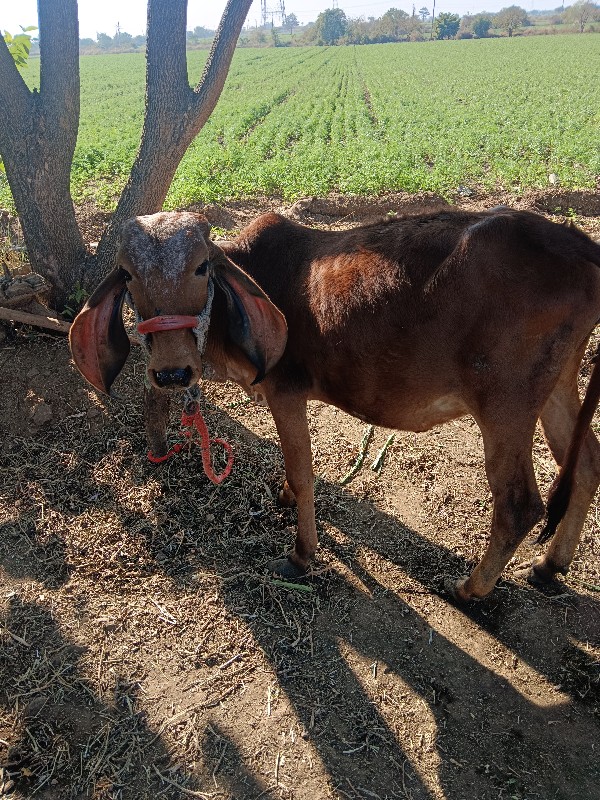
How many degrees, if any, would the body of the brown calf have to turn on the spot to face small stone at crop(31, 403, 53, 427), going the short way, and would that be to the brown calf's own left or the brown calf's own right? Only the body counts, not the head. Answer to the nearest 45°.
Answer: approximately 45° to the brown calf's own right

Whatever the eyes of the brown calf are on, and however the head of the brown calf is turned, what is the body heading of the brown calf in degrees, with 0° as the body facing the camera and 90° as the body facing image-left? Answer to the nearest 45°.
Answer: approximately 90°

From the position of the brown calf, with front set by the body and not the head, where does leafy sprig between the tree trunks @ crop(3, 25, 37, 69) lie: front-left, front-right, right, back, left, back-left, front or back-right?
front-right

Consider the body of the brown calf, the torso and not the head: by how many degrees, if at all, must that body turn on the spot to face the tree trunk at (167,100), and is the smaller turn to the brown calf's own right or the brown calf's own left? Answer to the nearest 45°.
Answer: approximately 45° to the brown calf's own right

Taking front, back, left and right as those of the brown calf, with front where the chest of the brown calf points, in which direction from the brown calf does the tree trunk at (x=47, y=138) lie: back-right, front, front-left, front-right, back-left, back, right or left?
front-right
